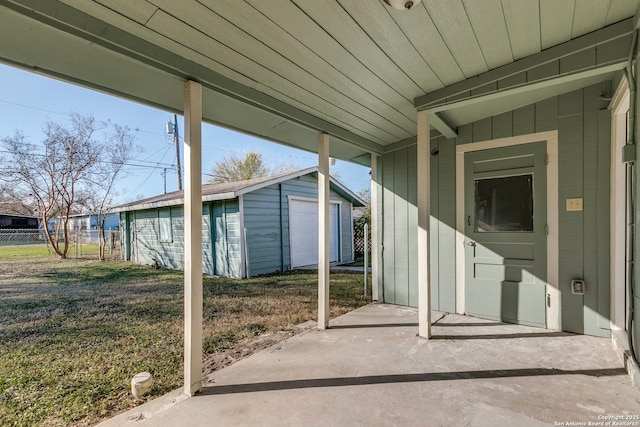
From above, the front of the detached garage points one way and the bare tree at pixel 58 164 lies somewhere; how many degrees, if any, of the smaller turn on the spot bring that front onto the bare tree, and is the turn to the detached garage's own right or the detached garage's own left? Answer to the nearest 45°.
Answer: approximately 180°

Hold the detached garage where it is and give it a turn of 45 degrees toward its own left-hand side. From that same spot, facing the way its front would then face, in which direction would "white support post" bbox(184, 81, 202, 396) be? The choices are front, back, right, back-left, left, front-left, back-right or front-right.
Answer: right

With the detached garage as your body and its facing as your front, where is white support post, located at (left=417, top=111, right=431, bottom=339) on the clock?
The white support post is roughly at 1 o'clock from the detached garage.

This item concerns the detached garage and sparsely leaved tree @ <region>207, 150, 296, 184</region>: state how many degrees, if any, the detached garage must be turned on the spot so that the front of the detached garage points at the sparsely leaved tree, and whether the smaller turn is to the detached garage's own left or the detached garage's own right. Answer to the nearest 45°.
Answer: approximately 135° to the detached garage's own left

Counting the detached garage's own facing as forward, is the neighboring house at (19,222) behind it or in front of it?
behind

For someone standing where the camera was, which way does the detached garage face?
facing the viewer and to the right of the viewer

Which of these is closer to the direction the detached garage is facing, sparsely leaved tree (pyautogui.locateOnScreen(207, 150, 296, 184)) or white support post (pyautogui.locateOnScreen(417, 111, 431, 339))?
the white support post

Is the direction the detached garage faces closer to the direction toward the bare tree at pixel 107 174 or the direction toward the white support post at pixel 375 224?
the white support post

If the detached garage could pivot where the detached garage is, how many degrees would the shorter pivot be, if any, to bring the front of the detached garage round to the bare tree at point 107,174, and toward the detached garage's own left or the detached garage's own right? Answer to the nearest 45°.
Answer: approximately 180°

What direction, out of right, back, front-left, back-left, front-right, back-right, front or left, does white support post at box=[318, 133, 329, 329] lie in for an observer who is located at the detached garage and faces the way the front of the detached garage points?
front-right

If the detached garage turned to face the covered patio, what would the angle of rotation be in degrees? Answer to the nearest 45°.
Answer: approximately 45° to its right
